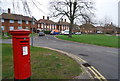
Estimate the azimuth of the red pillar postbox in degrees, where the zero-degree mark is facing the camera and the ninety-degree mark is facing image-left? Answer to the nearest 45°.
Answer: approximately 315°
